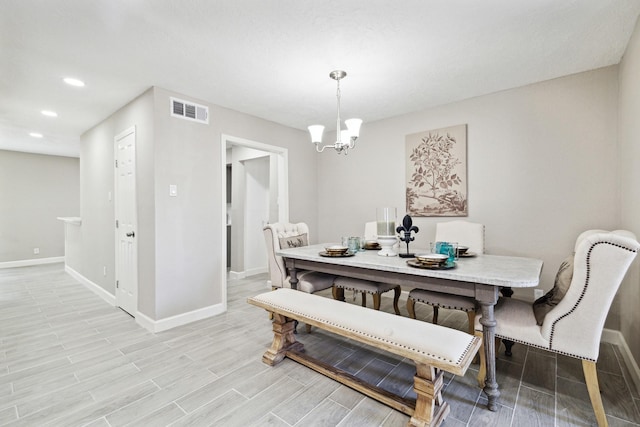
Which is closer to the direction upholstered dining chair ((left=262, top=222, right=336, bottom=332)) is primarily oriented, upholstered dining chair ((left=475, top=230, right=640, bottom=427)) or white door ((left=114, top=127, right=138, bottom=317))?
the upholstered dining chair

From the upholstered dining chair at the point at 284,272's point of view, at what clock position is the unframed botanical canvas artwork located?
The unframed botanical canvas artwork is roughly at 10 o'clock from the upholstered dining chair.

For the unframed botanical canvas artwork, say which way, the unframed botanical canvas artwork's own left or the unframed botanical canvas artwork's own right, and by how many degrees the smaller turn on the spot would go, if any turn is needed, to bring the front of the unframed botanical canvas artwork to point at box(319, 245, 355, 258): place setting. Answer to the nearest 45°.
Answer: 0° — it already faces it

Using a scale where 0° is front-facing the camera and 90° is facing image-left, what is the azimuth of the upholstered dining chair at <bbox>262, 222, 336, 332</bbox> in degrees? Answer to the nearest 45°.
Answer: approximately 315°

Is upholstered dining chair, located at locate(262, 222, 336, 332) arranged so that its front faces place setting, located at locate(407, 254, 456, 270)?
yes

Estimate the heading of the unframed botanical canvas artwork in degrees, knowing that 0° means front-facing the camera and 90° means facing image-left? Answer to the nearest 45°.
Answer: approximately 45°
